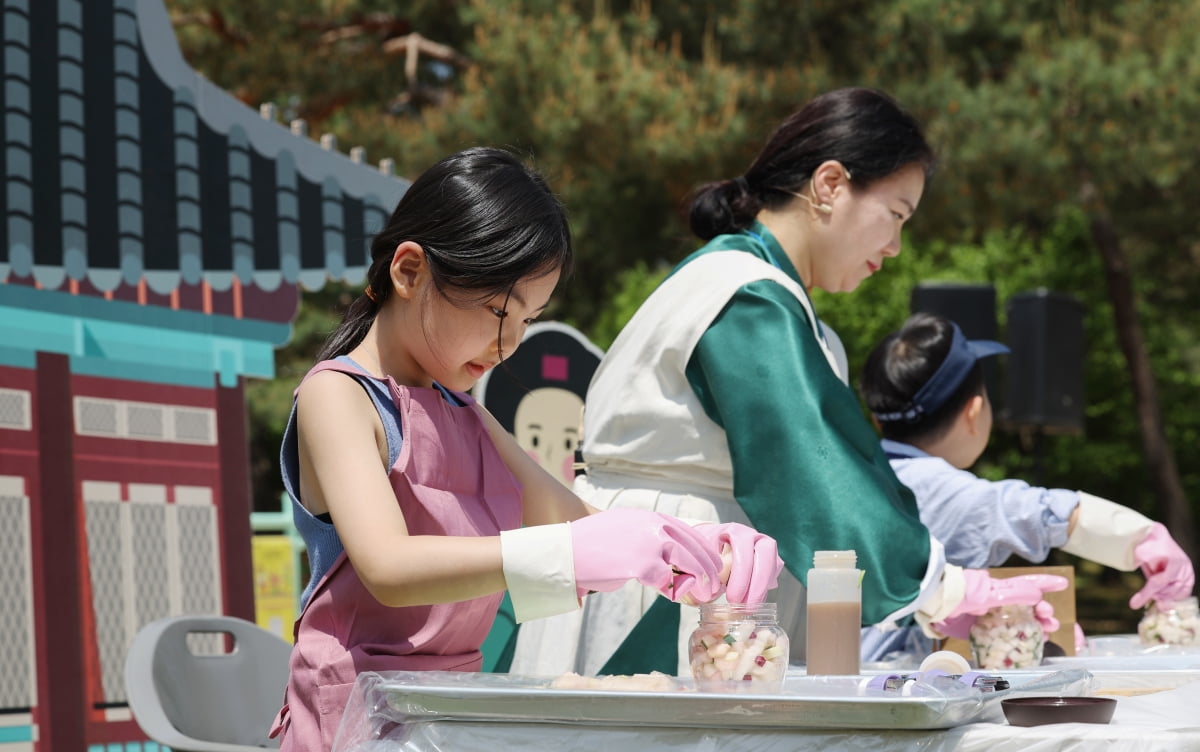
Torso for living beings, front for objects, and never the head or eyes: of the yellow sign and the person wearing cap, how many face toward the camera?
1

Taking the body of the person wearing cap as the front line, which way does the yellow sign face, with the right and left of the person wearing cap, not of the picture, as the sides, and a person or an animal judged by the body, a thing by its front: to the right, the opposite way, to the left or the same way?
to the right

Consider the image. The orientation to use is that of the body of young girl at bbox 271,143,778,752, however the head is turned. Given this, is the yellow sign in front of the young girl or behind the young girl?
behind

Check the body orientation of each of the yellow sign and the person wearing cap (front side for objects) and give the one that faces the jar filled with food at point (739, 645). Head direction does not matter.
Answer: the yellow sign

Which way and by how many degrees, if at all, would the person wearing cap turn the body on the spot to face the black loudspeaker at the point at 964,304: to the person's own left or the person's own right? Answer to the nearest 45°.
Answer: approximately 45° to the person's own left

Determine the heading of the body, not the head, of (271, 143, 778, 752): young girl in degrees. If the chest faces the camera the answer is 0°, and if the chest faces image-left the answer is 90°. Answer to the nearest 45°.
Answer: approximately 315°

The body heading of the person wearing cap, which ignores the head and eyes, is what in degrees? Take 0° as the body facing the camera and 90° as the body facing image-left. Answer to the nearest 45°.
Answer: approximately 225°

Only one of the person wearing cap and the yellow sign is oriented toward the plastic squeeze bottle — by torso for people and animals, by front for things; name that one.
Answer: the yellow sign

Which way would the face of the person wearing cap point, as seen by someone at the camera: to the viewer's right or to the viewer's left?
to the viewer's right
